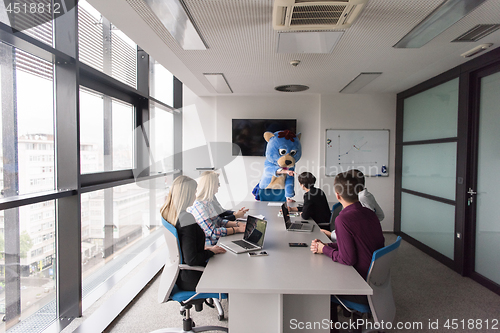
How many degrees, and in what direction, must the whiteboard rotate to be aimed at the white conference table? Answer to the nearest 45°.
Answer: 0° — it already faces it

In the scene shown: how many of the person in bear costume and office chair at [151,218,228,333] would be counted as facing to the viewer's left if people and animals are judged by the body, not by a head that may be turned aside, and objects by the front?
0

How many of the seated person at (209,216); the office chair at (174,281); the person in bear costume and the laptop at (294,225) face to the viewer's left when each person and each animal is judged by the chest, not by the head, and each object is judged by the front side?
0

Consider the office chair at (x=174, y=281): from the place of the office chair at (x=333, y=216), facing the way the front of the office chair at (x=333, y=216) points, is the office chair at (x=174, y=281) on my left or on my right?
on my left

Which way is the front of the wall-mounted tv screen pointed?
toward the camera

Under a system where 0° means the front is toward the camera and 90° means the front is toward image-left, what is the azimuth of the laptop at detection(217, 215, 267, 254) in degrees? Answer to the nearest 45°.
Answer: approximately 45°

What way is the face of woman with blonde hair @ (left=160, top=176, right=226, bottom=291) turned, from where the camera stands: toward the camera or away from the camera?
away from the camera

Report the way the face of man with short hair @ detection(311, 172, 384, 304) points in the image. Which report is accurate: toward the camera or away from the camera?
away from the camera

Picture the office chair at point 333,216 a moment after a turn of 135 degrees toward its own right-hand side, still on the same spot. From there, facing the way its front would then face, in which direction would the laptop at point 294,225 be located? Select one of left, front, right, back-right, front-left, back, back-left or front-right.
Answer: back

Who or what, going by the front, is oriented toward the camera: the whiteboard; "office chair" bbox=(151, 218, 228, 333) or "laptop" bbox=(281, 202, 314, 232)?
the whiteboard

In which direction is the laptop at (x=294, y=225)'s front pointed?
to the viewer's right

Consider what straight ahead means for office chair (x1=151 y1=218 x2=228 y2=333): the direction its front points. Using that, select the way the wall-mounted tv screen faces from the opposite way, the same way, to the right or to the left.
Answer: to the right

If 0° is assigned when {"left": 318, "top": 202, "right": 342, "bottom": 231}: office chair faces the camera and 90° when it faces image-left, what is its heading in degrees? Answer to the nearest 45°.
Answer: approximately 90°

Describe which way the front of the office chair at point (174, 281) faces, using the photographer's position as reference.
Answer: facing to the right of the viewer

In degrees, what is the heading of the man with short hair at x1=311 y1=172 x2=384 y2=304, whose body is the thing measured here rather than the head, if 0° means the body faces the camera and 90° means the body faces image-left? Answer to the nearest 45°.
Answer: approximately 135°

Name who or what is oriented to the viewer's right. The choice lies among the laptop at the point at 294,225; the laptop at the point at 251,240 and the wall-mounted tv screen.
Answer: the laptop at the point at 294,225

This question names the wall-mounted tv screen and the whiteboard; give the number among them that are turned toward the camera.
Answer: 2

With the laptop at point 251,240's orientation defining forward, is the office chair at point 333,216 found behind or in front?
behind

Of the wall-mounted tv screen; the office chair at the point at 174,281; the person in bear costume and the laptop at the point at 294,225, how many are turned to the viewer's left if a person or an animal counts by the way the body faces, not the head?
0

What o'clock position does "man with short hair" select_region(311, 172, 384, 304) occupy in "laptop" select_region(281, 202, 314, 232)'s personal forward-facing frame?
The man with short hair is roughly at 2 o'clock from the laptop.

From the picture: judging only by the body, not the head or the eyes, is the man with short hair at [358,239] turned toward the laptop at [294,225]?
yes

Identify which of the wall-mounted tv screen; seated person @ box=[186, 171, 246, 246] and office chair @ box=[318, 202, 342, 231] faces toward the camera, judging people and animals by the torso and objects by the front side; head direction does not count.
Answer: the wall-mounted tv screen
